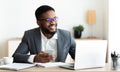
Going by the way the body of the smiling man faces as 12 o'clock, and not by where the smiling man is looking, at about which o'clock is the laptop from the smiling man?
The laptop is roughly at 11 o'clock from the smiling man.

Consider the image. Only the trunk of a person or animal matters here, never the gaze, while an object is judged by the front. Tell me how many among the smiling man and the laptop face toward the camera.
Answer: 1

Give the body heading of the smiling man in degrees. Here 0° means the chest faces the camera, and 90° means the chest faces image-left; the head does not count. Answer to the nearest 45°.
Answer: approximately 0°

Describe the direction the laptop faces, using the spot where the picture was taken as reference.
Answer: facing away from the viewer and to the left of the viewer

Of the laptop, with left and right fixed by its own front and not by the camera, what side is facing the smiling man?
front
